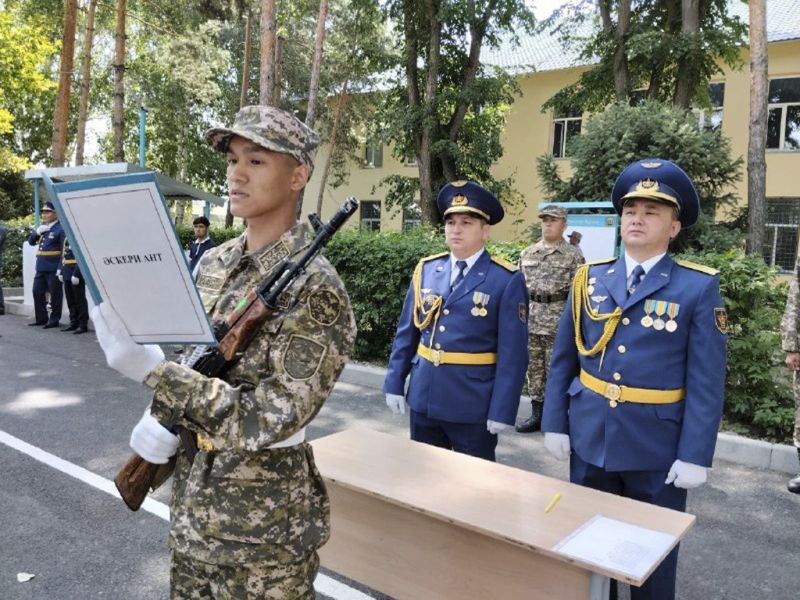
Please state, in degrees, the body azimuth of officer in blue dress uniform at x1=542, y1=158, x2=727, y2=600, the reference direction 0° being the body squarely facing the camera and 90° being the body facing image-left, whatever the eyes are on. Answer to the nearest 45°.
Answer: approximately 45°

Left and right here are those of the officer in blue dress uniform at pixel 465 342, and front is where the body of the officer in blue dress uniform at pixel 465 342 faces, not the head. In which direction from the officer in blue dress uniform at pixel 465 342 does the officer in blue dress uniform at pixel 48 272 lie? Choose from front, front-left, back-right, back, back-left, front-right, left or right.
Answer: right

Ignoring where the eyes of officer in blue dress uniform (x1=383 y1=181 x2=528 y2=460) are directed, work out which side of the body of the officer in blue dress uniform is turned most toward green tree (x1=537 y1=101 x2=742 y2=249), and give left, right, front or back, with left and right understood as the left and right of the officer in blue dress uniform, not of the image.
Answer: back

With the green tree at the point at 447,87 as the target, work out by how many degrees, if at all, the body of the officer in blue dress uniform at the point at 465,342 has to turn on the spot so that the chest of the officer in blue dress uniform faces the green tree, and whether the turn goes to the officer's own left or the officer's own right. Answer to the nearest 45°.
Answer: approximately 135° to the officer's own right

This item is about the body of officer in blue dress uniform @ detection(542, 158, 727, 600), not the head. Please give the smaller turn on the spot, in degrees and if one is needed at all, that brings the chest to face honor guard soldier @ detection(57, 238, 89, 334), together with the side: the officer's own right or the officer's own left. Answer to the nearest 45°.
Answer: approximately 90° to the officer's own right

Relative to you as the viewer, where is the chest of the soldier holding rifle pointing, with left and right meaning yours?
facing the viewer and to the left of the viewer

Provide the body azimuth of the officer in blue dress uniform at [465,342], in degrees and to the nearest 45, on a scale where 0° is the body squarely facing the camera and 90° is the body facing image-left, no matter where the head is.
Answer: approximately 45°

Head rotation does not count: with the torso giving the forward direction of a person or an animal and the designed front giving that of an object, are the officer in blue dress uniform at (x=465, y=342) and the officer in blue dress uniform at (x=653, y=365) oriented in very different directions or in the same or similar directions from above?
same or similar directions

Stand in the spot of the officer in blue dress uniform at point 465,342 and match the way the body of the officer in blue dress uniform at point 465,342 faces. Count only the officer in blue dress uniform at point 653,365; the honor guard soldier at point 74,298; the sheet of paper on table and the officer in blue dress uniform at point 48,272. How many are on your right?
2
